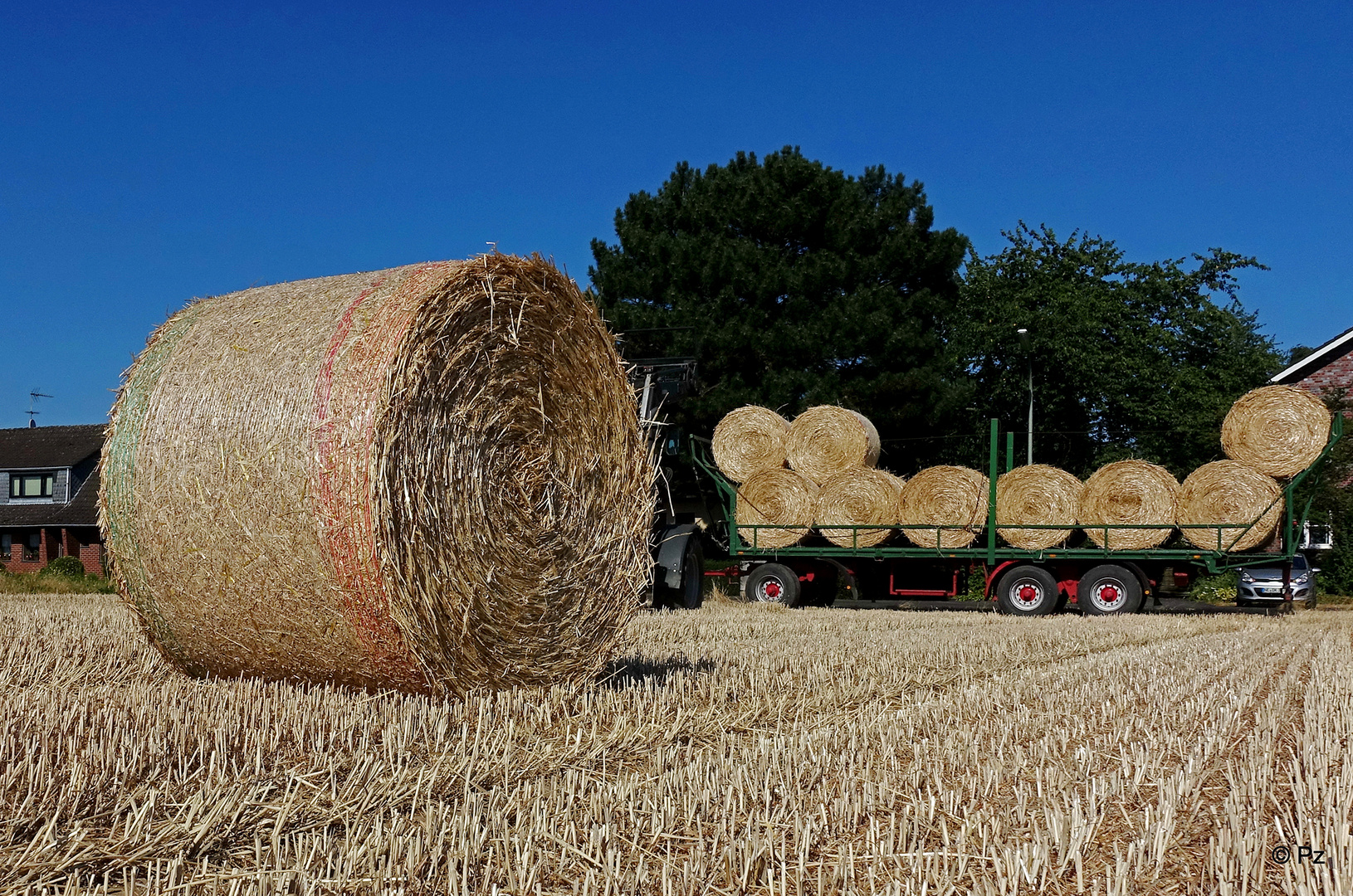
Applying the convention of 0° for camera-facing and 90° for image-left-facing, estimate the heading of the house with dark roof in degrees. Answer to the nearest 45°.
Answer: approximately 0°

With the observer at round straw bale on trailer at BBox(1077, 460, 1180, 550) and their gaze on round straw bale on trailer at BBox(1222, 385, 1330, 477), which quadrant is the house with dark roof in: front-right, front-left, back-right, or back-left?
back-left

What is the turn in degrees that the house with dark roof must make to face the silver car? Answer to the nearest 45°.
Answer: approximately 45° to its left

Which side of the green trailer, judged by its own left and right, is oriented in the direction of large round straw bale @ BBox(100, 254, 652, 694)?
left

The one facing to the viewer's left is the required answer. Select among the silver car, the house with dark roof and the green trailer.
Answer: the green trailer

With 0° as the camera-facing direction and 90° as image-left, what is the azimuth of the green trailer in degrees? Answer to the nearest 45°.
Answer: approximately 90°

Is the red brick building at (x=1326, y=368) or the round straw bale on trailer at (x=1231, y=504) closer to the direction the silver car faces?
the round straw bale on trailer

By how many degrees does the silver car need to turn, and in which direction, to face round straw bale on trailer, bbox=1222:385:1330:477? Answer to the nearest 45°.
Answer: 0° — it already faces it

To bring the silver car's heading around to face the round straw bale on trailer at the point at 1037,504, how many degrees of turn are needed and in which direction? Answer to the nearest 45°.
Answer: approximately 45° to its right

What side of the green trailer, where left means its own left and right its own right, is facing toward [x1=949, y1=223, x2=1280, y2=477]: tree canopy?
right

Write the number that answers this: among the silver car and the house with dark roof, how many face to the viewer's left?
0

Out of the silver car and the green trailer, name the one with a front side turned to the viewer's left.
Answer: the green trailer

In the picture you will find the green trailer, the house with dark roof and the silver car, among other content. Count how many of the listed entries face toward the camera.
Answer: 2
